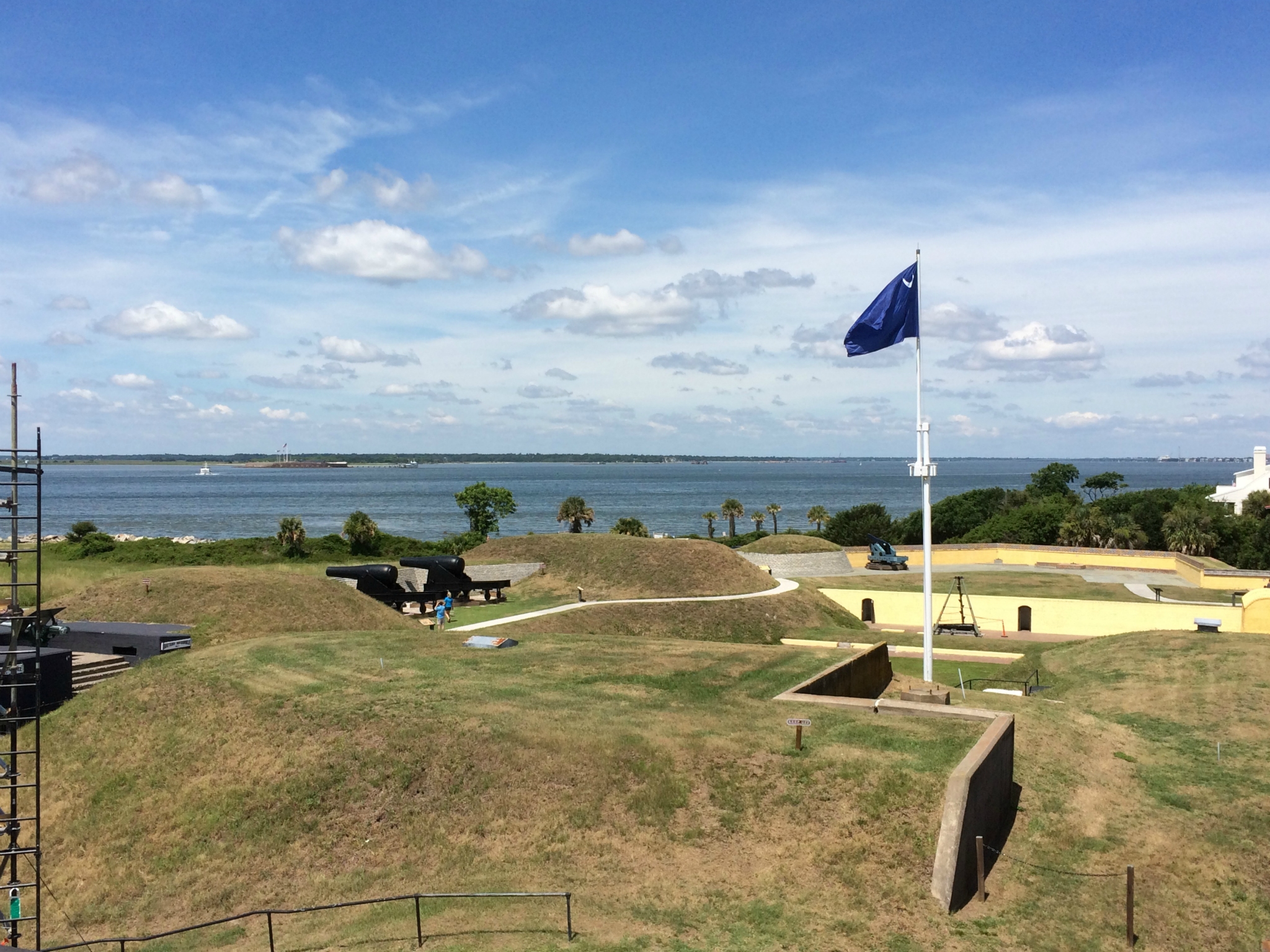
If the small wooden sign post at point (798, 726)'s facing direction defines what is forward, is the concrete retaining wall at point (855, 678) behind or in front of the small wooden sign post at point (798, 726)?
behind

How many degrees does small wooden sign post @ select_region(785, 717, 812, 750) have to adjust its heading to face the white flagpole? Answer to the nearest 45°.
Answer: approximately 135° to its left

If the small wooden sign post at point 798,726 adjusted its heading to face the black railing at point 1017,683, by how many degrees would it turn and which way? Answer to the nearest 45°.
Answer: approximately 135° to its left

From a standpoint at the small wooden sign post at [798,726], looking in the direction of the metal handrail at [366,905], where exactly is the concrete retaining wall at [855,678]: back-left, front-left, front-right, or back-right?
back-right

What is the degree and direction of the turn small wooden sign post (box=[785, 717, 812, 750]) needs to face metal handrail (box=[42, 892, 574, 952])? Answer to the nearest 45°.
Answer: approximately 45° to its right

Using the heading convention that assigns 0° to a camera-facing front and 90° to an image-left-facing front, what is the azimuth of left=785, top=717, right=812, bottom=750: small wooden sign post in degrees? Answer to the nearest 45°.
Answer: approximately 0°
